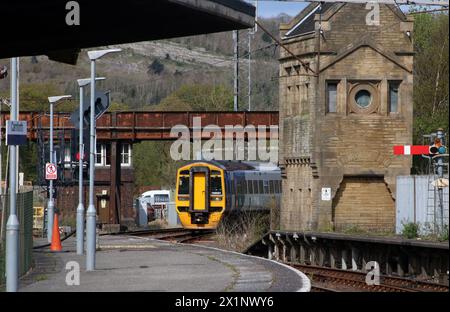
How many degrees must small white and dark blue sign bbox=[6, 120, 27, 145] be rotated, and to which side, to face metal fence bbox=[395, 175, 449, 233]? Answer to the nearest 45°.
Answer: approximately 135° to its left

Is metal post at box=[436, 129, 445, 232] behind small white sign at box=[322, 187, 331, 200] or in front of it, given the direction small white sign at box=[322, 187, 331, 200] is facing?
in front

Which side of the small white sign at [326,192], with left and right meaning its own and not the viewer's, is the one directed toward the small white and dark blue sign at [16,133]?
front

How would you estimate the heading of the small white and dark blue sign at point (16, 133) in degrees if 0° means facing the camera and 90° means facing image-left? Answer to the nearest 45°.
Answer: approximately 0°

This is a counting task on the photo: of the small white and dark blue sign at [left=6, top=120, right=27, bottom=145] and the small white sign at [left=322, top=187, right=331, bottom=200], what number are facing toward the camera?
2

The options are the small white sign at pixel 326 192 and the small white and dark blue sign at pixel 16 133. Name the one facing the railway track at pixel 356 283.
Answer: the small white sign at pixel 326 192
